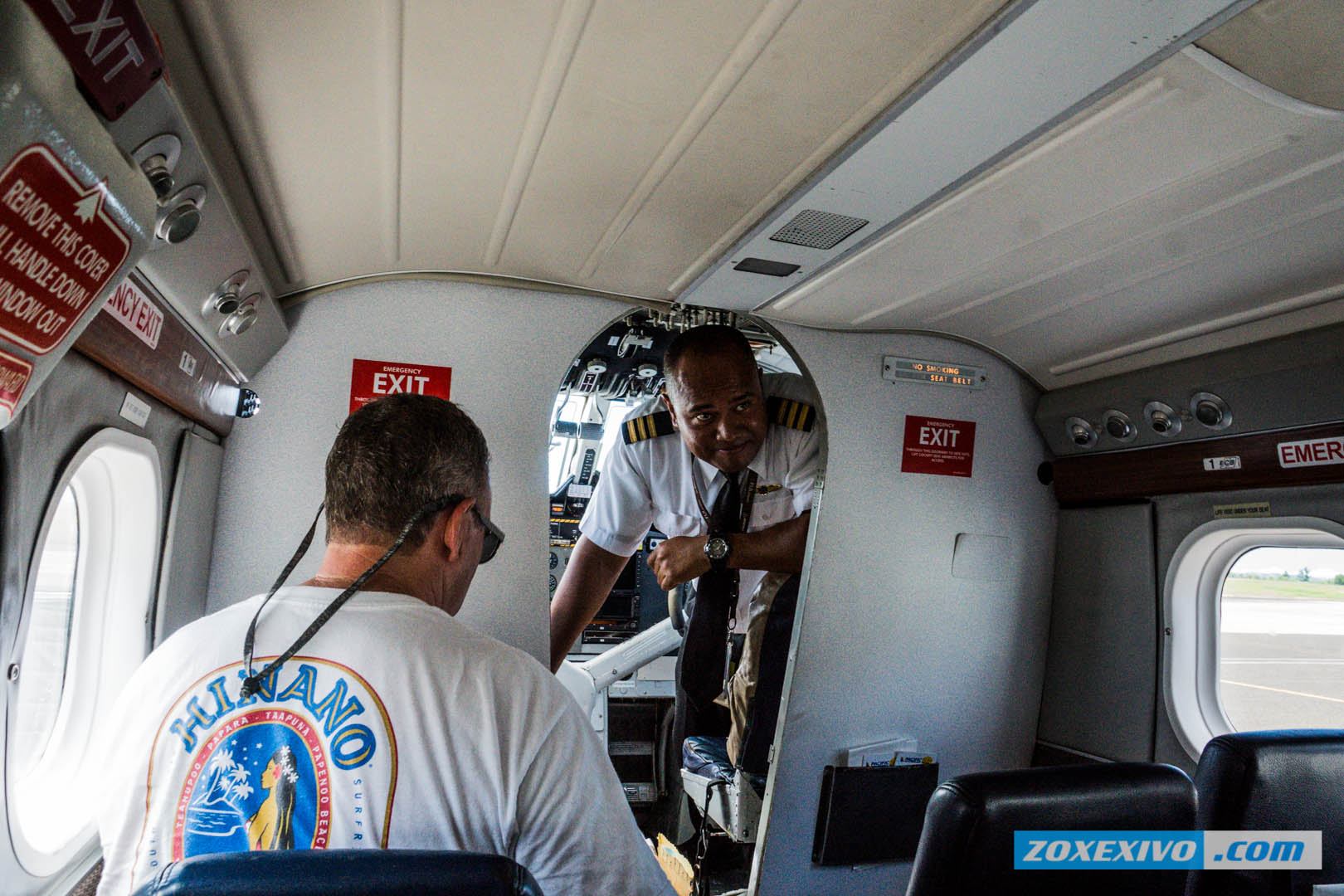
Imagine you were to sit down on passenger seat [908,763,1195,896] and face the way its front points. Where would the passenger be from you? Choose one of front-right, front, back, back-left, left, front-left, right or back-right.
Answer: back-left

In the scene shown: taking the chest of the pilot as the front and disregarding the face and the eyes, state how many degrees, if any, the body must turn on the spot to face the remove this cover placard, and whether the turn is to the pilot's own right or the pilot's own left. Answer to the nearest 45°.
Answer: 0° — they already face it

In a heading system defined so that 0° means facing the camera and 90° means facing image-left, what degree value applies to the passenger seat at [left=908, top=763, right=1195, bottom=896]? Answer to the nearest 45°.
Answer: approximately 180°

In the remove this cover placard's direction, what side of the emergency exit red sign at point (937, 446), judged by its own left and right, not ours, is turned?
front

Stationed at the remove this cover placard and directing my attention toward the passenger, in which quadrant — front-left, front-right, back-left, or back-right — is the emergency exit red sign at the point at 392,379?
front-left

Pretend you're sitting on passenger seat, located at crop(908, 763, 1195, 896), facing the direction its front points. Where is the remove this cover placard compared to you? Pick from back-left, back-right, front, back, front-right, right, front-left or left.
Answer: back-left

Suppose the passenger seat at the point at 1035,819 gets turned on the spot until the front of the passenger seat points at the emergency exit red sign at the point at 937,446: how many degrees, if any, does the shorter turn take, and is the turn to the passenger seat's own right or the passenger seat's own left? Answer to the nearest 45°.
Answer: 0° — it already faces it

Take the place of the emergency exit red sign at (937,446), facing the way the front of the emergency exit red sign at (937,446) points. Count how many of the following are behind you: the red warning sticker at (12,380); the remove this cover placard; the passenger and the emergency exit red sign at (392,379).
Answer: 0

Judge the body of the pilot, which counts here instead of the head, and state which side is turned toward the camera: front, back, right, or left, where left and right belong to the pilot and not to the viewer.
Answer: front

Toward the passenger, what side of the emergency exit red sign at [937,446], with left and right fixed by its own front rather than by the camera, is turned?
front

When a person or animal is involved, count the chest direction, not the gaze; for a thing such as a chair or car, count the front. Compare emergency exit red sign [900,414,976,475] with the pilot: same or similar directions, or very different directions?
same or similar directions

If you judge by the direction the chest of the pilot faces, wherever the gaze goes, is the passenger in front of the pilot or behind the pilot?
in front

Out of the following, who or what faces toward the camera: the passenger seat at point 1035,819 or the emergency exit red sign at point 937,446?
the emergency exit red sign

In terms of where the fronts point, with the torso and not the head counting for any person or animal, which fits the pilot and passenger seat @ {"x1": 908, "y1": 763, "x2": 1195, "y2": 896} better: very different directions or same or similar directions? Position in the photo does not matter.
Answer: very different directions

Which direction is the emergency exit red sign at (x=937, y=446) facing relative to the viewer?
toward the camera

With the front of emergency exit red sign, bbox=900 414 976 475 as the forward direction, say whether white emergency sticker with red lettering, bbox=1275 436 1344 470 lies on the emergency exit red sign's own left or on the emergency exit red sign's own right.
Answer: on the emergency exit red sign's own left

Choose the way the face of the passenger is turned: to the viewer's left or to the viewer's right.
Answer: to the viewer's right
